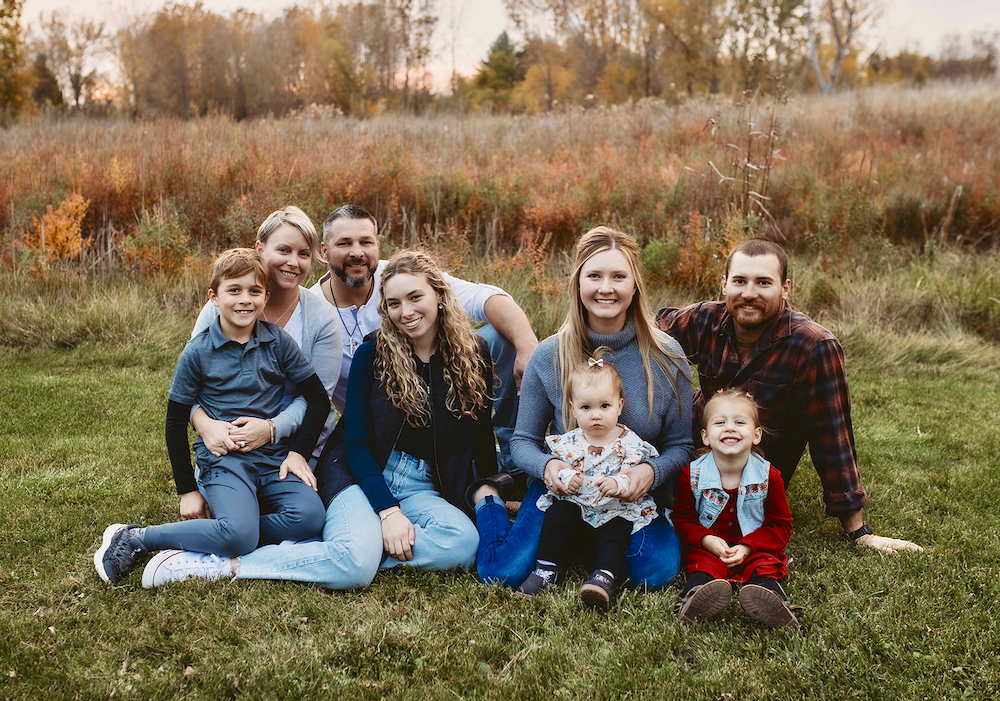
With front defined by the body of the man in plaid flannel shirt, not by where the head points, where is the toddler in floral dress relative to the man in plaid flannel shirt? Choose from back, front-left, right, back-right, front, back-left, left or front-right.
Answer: front

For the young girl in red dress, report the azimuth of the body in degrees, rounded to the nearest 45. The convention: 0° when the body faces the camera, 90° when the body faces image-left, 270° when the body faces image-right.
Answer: approximately 0°

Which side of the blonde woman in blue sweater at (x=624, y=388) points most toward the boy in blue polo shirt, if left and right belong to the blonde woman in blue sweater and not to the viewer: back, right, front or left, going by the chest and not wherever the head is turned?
right

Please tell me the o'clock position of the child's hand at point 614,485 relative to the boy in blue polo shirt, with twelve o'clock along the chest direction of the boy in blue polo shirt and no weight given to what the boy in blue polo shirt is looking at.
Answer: The child's hand is roughly at 10 o'clock from the boy in blue polo shirt.

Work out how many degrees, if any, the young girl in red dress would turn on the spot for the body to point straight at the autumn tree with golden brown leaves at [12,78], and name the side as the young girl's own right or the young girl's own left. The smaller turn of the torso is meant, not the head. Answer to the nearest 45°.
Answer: approximately 135° to the young girl's own right

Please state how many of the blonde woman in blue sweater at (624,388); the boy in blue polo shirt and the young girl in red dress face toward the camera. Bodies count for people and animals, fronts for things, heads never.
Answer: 3

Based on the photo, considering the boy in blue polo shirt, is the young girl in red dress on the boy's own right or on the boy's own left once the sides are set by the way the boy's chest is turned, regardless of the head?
on the boy's own left

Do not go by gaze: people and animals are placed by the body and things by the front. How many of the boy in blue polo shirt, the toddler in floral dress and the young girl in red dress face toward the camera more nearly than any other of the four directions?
3
